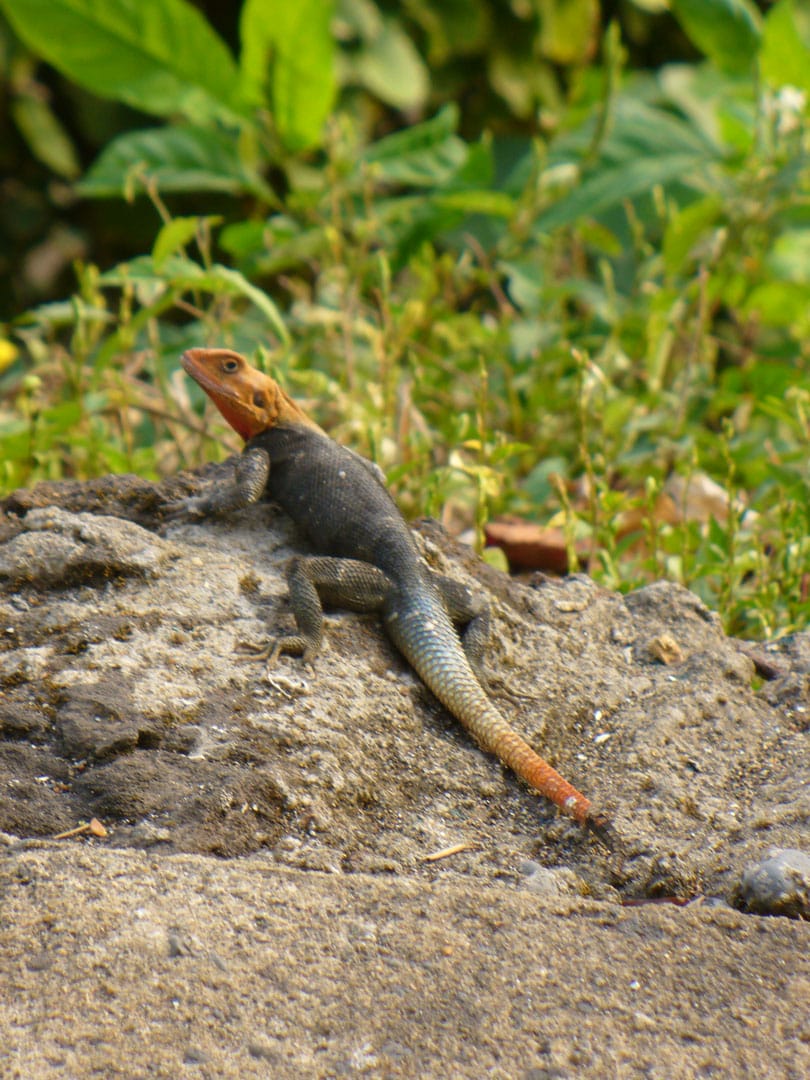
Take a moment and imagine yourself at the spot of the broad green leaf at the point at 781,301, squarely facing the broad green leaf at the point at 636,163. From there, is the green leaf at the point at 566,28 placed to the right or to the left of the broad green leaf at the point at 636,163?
right

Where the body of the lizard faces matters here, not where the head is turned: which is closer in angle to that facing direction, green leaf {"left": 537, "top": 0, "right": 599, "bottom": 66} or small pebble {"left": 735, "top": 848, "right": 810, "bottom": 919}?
the green leaf

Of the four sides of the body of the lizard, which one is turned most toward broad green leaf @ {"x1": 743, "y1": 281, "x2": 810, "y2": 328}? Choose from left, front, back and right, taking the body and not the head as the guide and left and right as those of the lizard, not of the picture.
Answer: right

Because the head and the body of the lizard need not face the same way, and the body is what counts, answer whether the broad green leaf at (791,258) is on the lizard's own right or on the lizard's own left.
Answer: on the lizard's own right

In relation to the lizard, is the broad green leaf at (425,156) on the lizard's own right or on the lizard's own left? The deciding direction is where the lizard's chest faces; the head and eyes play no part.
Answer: on the lizard's own right

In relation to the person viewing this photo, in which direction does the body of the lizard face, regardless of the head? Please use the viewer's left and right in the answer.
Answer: facing away from the viewer and to the left of the viewer

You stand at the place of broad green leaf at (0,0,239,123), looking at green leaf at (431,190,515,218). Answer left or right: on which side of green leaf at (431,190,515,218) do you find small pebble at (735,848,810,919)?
right

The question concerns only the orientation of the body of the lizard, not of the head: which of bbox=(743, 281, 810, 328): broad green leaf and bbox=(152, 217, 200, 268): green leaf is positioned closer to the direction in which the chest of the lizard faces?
the green leaf

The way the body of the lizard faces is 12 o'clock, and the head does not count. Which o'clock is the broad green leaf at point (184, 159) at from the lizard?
The broad green leaf is roughly at 1 o'clock from the lizard.

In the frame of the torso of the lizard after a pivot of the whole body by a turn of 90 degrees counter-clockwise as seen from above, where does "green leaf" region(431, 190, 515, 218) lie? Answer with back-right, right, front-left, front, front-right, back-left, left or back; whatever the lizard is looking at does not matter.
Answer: back-right
